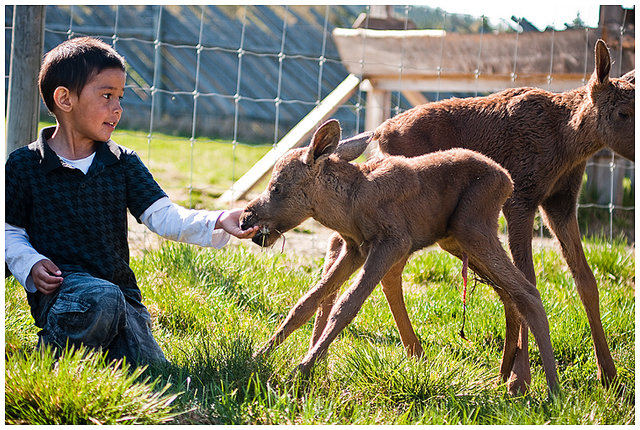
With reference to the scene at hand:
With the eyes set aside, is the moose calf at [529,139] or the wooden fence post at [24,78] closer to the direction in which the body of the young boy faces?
the moose calf

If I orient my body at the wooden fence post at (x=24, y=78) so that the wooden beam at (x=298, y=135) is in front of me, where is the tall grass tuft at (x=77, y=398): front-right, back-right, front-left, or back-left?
back-right

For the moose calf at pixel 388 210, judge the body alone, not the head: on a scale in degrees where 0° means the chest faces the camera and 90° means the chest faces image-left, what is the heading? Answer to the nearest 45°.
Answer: approximately 90°

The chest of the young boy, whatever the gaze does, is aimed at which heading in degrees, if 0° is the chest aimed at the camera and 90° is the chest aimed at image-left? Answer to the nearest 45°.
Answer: approximately 315°

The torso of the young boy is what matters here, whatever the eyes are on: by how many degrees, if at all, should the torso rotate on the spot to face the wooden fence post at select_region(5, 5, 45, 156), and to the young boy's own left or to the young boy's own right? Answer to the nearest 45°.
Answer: approximately 135° to the young boy's own left

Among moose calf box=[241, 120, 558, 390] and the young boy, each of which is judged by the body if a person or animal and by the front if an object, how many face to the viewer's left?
1

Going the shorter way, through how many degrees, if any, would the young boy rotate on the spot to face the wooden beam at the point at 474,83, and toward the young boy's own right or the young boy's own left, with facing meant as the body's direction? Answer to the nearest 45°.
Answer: approximately 90° to the young boy's own left

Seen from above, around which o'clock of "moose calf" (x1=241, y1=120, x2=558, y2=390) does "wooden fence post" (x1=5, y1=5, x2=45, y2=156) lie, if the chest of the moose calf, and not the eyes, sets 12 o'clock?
The wooden fence post is roughly at 1 o'clock from the moose calf.

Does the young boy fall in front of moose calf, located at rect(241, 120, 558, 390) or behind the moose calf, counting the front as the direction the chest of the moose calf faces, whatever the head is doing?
in front

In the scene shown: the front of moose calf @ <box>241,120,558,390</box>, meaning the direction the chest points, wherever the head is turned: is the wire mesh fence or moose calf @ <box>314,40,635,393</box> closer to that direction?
the wire mesh fence

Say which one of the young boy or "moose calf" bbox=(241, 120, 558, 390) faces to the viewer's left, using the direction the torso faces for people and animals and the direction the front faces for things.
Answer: the moose calf

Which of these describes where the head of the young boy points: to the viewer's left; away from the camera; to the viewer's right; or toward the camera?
to the viewer's right
